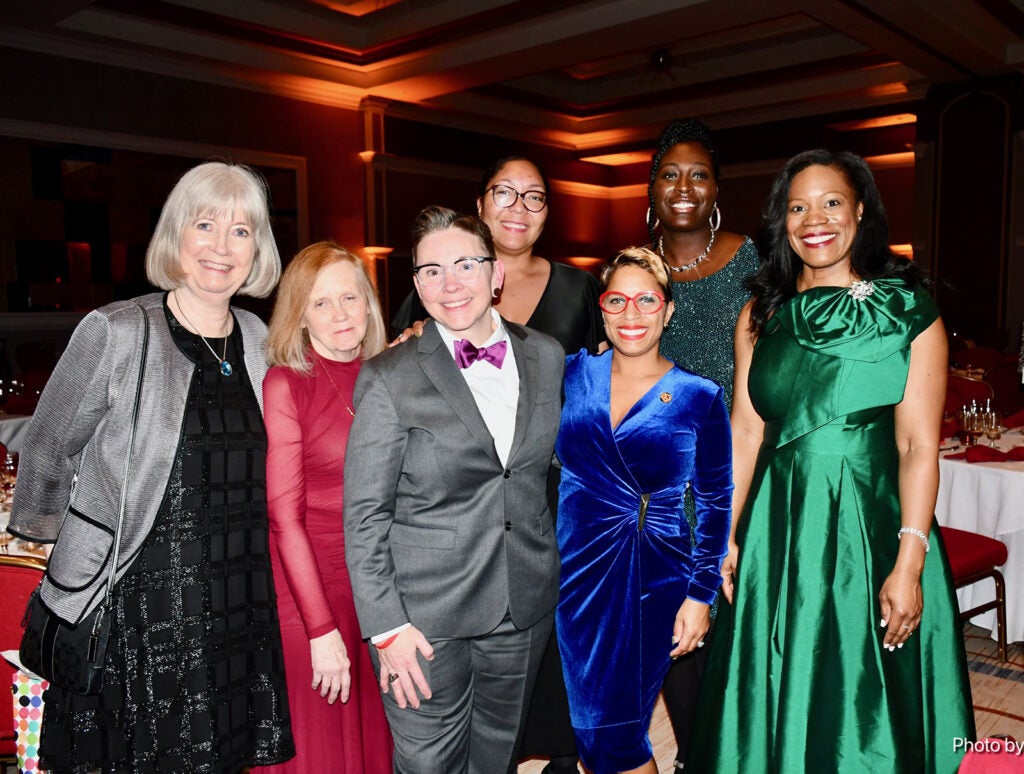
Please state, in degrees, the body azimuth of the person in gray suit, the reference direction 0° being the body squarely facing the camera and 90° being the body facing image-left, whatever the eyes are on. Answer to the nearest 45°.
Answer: approximately 315°

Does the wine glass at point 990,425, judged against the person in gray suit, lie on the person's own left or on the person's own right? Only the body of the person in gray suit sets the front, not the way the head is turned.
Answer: on the person's own left

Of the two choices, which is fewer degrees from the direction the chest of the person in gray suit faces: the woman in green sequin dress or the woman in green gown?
the woman in green gown

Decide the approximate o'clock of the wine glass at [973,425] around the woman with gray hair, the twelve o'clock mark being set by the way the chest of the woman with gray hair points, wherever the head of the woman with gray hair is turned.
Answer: The wine glass is roughly at 10 o'clock from the woman with gray hair.

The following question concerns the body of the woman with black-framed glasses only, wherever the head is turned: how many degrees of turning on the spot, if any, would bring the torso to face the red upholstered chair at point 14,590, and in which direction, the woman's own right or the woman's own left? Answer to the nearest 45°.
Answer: approximately 90° to the woman's own right

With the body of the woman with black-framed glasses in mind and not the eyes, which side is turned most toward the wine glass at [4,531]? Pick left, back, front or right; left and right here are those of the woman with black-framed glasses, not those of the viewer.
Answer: right

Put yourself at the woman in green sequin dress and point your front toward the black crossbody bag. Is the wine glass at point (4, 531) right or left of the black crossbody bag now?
right

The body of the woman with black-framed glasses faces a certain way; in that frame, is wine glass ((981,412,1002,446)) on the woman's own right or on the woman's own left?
on the woman's own left
